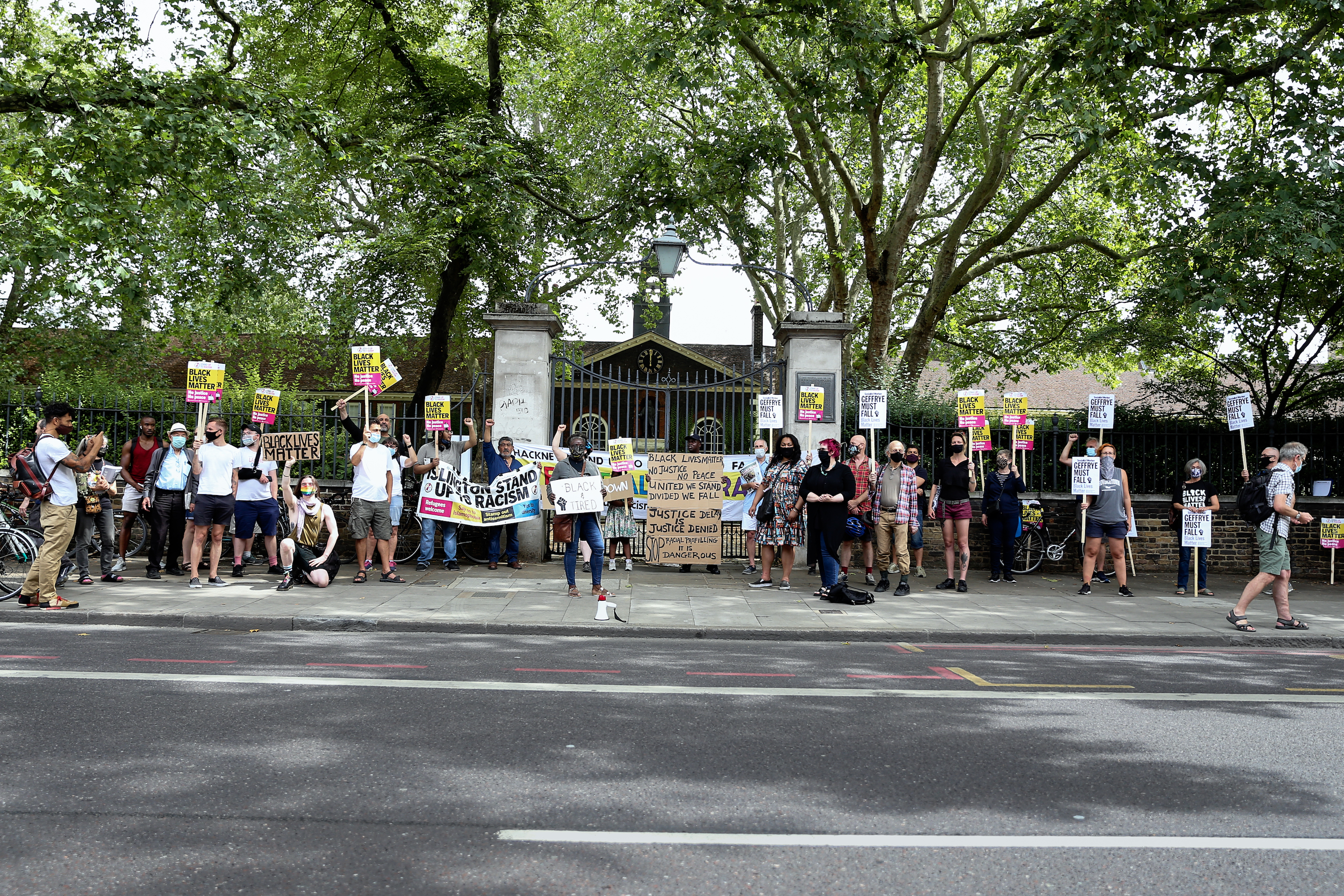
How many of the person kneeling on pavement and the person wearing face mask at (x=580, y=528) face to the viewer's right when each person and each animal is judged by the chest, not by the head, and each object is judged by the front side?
0

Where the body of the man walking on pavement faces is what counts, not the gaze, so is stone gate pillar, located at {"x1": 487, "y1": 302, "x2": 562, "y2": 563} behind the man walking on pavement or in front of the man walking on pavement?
behind

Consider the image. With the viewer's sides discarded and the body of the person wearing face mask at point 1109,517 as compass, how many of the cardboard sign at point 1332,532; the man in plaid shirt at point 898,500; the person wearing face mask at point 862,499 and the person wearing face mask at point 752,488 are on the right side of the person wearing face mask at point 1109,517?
3

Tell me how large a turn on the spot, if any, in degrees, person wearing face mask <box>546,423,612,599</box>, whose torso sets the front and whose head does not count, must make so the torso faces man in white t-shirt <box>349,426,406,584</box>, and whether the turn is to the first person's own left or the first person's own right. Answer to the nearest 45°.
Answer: approximately 135° to the first person's own right

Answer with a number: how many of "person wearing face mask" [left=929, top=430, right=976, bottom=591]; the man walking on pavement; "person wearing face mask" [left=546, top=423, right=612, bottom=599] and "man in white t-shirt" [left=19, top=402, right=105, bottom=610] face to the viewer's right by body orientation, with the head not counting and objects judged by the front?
2

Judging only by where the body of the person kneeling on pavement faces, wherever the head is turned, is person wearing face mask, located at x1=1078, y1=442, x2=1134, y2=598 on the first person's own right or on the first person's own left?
on the first person's own left

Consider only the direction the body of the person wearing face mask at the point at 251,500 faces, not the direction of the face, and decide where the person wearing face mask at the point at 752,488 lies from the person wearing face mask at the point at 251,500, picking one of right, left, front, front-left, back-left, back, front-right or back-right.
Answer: left

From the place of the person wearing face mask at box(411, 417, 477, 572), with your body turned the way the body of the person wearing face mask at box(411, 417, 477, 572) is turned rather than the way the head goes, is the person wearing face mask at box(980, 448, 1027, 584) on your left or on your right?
on your left

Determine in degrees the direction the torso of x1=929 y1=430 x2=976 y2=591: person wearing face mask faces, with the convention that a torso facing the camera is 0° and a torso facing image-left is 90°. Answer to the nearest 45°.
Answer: approximately 0°

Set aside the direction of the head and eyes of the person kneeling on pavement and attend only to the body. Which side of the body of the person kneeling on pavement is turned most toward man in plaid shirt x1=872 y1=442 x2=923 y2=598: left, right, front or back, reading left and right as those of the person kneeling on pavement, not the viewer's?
left

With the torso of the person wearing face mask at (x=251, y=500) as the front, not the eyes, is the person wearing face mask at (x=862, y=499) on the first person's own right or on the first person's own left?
on the first person's own left

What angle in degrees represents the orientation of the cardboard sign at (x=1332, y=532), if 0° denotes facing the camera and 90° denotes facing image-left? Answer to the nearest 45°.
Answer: approximately 0°
